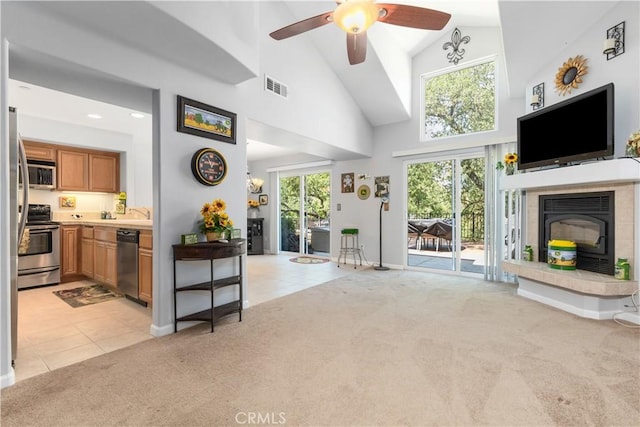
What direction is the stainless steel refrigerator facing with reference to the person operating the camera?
facing to the right of the viewer

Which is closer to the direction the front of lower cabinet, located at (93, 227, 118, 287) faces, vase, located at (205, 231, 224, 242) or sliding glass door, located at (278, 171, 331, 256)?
the vase

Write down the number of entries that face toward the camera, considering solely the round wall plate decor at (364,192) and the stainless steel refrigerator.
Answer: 1

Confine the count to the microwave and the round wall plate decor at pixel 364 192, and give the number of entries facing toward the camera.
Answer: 2

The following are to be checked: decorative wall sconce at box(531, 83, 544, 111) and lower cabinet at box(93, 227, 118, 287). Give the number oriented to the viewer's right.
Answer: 0

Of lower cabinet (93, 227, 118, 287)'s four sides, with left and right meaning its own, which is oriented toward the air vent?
left

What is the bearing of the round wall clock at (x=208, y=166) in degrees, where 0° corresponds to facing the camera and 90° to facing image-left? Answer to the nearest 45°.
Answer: approximately 315°

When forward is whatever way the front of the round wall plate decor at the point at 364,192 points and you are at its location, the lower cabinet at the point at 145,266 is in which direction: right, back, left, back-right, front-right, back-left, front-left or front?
front-right

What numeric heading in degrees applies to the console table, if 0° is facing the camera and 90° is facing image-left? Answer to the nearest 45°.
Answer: approximately 315°
